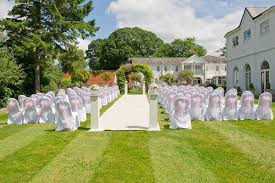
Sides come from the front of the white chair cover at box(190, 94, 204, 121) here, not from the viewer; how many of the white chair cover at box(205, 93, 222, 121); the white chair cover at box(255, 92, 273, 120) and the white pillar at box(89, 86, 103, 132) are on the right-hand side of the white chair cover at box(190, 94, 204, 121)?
2

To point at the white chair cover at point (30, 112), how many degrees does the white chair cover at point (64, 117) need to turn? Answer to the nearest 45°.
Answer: approximately 90° to its left

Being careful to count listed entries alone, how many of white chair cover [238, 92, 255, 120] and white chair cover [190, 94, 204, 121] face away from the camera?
2

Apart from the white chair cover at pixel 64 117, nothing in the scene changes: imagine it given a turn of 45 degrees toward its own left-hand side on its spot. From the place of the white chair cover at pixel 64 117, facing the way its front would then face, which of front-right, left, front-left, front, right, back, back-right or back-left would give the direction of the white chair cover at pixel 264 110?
right

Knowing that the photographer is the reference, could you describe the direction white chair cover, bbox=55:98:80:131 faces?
facing away from the viewer and to the right of the viewer

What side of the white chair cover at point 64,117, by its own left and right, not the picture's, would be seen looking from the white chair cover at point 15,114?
left

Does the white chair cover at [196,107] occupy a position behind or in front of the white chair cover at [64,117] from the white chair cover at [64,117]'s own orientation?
in front

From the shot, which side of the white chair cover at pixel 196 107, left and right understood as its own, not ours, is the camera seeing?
back

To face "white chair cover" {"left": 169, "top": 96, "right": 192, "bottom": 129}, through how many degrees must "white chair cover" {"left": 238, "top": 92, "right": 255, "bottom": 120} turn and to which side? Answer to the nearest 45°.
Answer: approximately 135° to its left

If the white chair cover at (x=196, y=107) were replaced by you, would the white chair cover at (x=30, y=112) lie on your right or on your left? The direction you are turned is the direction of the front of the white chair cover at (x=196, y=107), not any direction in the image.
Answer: on your left

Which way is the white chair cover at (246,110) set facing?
away from the camera

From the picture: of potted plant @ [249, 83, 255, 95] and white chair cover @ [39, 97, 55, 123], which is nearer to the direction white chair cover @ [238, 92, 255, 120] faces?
the potted plant

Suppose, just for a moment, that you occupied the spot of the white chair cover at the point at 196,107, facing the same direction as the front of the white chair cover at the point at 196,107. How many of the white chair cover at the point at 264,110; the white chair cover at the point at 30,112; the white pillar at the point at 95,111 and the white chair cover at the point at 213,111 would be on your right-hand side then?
2
